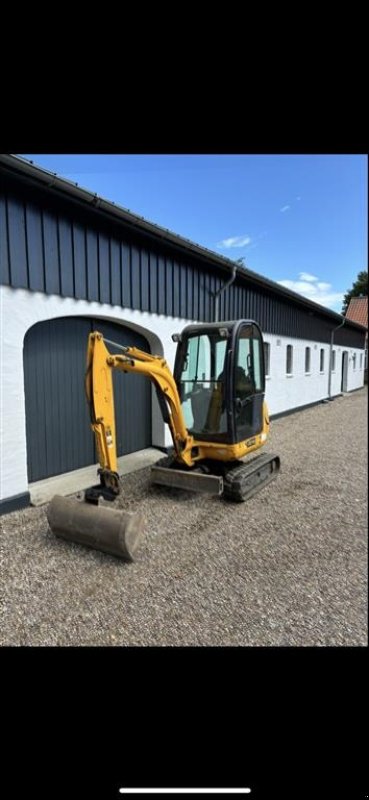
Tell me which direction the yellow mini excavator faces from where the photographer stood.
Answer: facing the viewer and to the left of the viewer
